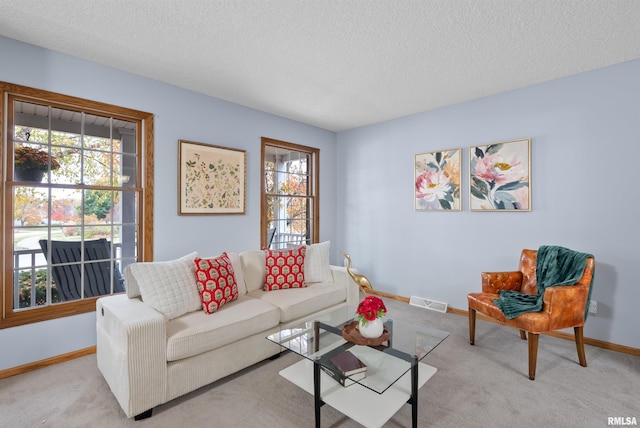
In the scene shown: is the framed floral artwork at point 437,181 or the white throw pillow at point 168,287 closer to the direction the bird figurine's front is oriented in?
the white throw pillow

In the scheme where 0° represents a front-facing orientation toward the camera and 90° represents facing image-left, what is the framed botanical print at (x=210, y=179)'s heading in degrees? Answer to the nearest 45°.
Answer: approximately 315°

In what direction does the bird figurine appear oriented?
to the viewer's left

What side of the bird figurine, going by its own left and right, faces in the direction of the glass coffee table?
left

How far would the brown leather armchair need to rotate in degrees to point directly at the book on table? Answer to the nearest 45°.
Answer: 0° — it already faces it
